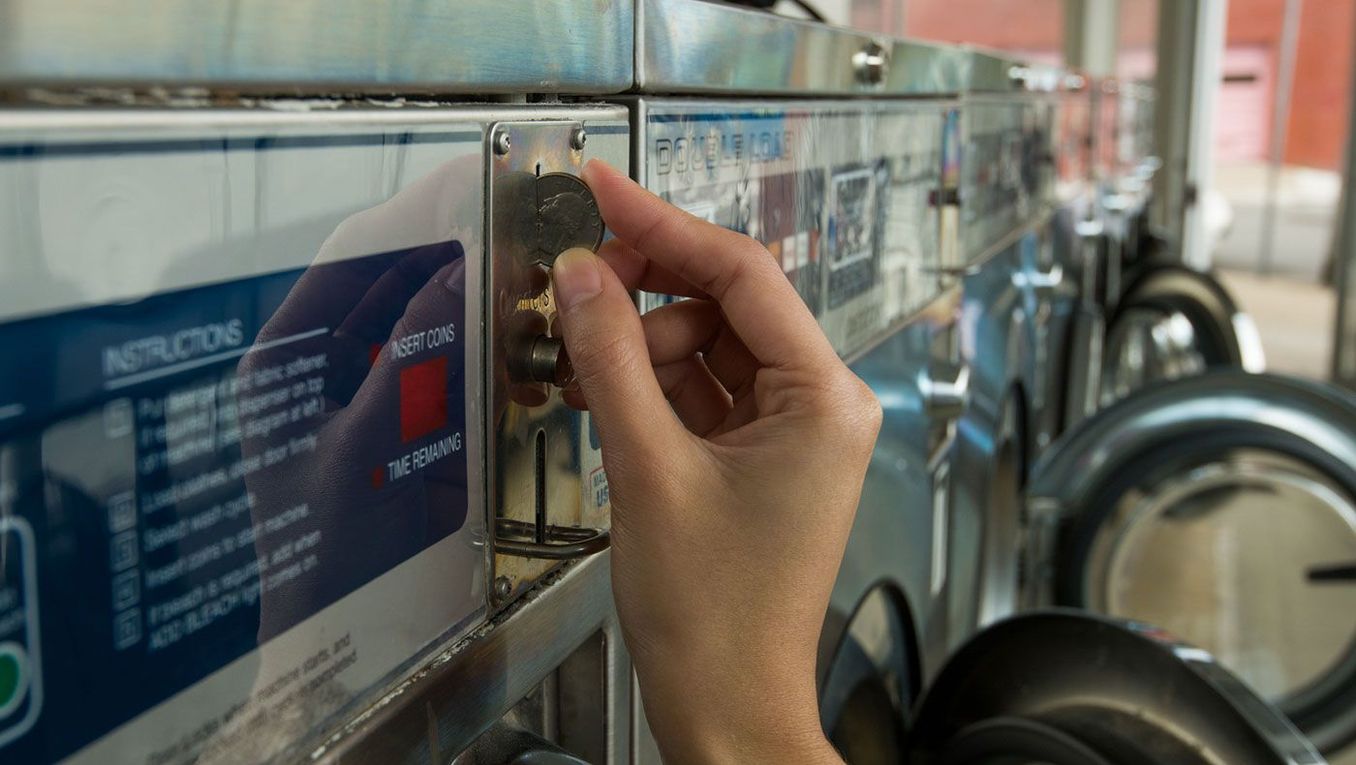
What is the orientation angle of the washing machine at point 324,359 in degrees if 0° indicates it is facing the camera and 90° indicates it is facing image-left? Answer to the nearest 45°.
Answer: approximately 315°
